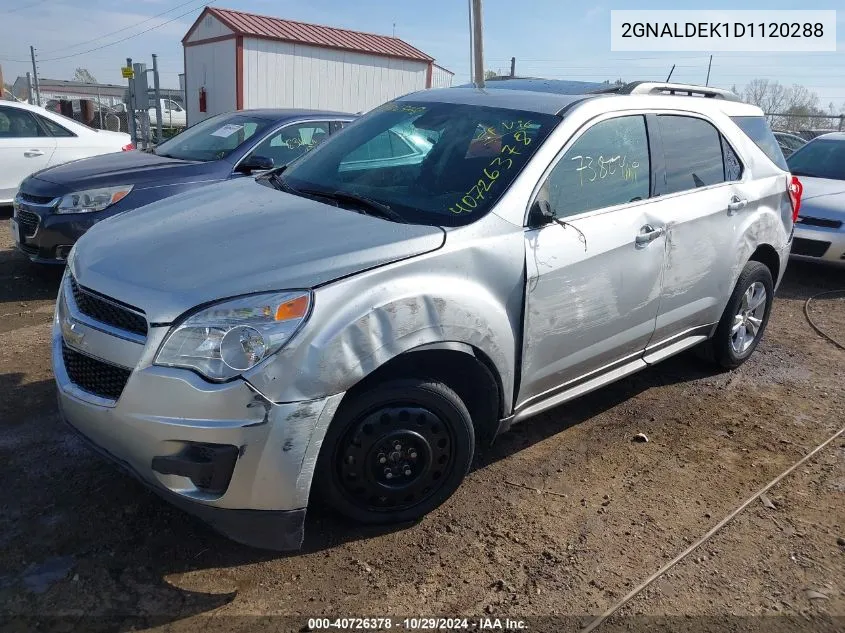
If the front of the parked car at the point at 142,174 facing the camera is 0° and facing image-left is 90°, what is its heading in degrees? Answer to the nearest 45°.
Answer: approximately 45°

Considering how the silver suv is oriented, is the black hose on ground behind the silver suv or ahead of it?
behind

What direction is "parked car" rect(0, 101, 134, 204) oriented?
to the viewer's left

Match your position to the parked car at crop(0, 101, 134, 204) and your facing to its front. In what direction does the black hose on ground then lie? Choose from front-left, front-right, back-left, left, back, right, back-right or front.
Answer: back-left

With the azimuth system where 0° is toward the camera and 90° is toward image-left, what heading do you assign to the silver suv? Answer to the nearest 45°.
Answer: approximately 45°
